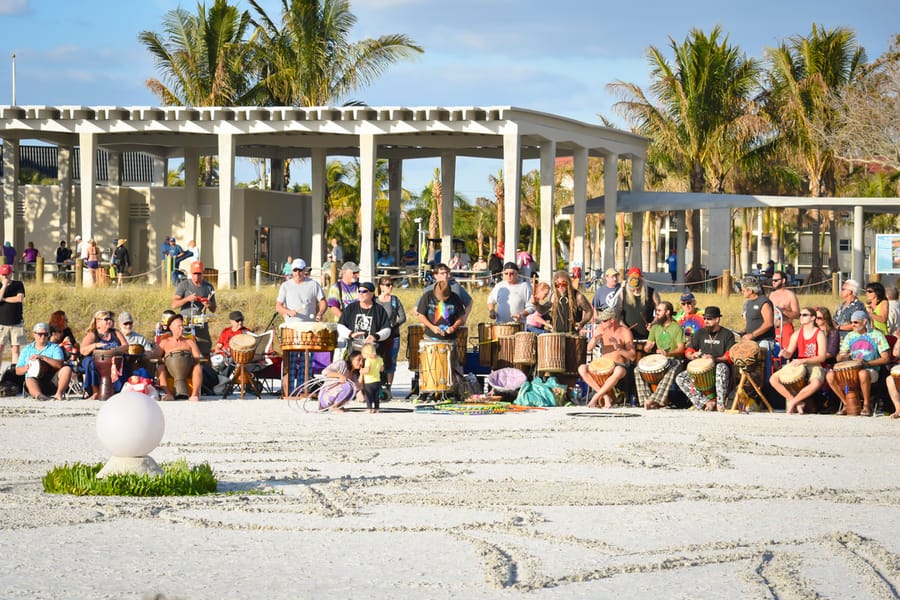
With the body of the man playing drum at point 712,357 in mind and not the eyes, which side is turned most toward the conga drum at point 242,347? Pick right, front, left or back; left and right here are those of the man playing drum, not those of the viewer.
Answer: right

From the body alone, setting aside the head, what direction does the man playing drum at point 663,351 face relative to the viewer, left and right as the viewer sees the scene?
facing the viewer and to the left of the viewer

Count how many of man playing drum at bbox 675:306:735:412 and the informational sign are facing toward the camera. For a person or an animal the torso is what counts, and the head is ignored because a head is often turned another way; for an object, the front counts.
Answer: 2

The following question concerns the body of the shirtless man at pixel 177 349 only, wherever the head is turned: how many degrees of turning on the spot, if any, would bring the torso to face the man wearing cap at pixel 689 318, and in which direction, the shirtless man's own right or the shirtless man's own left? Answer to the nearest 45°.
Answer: approximately 90° to the shirtless man's own left

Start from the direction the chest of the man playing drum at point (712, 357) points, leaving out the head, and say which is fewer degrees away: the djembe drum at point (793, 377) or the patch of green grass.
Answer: the patch of green grass

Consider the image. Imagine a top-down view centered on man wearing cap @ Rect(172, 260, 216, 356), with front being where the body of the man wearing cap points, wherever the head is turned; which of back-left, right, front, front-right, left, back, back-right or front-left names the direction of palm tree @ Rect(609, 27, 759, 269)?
back-left

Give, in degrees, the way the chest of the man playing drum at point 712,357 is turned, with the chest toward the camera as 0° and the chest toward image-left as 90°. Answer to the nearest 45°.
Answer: approximately 0°

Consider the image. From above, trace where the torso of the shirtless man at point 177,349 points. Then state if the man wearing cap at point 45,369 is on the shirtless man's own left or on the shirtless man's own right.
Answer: on the shirtless man's own right

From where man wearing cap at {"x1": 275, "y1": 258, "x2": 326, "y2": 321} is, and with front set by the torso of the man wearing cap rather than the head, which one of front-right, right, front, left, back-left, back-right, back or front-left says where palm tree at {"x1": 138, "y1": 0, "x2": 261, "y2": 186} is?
back

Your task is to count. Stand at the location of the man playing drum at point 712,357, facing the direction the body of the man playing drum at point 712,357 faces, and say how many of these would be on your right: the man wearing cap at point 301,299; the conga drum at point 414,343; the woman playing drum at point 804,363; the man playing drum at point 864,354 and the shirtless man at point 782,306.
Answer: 2

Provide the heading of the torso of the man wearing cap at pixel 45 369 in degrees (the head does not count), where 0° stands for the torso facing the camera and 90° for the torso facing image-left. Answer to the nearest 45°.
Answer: approximately 0°

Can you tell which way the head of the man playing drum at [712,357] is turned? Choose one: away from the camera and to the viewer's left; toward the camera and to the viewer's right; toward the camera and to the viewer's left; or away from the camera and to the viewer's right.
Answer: toward the camera and to the viewer's left

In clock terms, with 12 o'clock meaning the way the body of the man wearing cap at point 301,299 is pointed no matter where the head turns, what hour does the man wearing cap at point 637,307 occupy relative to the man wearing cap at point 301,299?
the man wearing cap at point 637,307 is roughly at 9 o'clock from the man wearing cap at point 301,299.

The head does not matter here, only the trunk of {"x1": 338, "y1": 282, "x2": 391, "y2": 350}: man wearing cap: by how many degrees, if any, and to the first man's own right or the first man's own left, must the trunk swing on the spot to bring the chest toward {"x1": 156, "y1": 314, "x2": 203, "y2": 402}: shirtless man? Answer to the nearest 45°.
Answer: approximately 90° to the first man's own right
